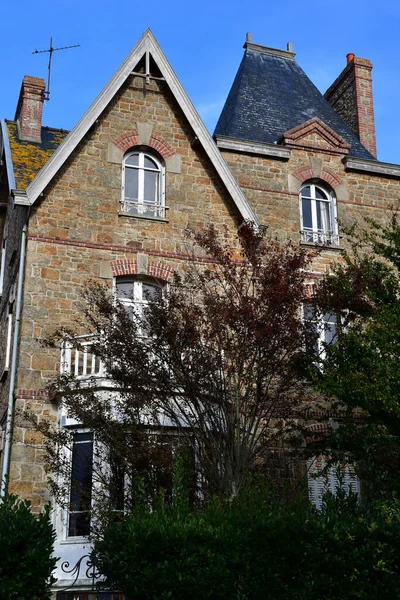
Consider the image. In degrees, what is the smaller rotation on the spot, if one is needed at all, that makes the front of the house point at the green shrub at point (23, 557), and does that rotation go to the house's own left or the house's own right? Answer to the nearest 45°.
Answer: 0° — it already faces it

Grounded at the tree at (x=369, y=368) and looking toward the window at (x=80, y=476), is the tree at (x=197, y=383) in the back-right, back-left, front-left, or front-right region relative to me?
front-left

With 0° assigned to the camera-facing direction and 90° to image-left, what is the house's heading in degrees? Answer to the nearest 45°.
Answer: approximately 0°

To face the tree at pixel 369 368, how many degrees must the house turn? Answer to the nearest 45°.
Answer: approximately 45° to its left

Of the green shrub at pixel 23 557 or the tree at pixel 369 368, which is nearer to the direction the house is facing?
the green shrub

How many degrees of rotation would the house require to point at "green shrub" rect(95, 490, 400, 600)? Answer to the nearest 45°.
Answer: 0° — it already faces it
